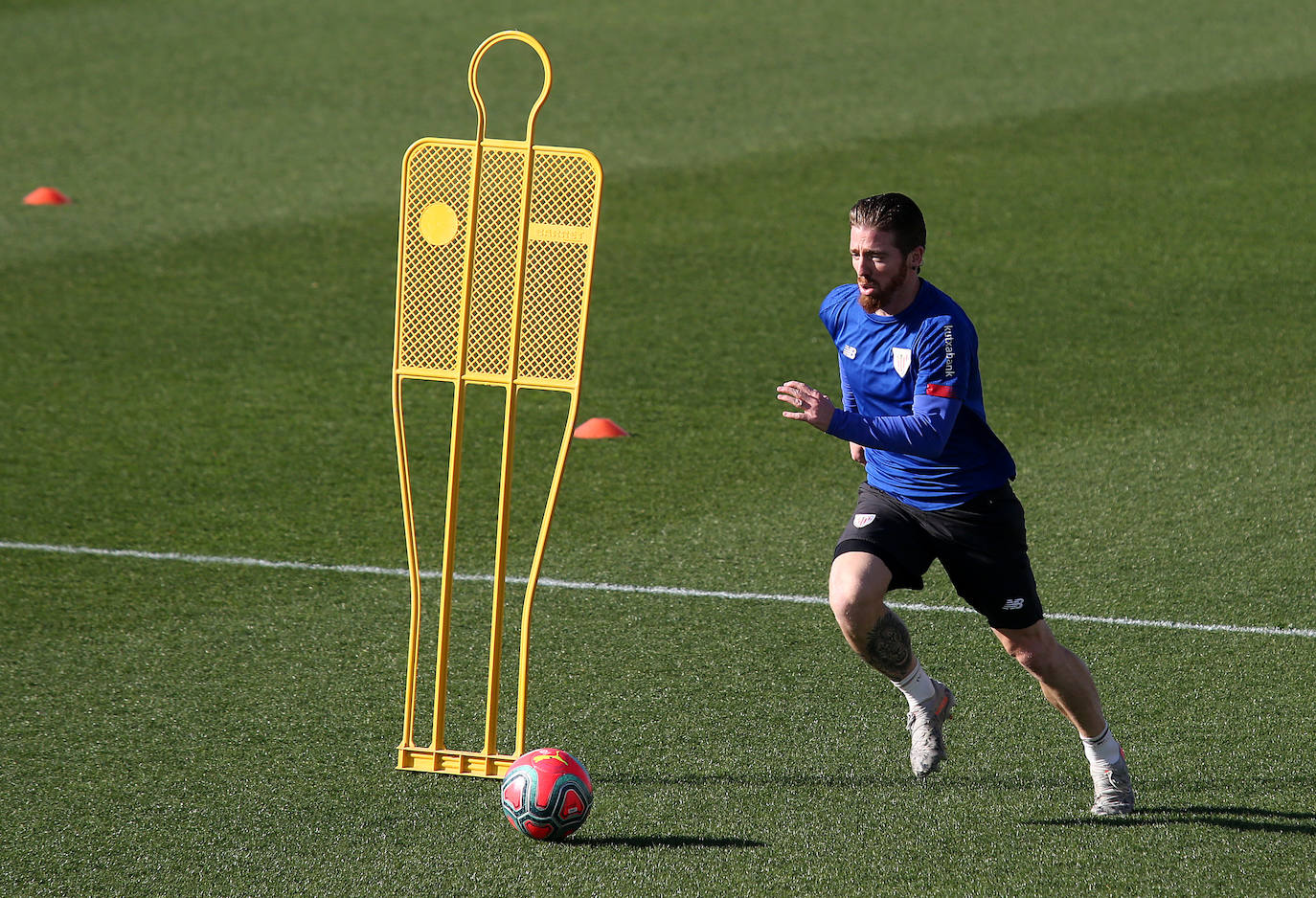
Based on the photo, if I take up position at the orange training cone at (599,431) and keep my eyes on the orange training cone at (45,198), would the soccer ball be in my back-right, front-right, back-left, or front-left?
back-left

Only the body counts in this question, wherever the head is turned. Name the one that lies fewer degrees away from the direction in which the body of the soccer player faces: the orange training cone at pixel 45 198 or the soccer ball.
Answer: the soccer ball

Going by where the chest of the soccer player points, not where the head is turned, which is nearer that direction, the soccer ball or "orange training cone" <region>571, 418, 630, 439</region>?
the soccer ball

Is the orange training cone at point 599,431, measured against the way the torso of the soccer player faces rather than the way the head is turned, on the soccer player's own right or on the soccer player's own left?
on the soccer player's own right

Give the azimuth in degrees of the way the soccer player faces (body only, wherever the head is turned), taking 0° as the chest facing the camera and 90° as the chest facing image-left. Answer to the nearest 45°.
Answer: approximately 45°

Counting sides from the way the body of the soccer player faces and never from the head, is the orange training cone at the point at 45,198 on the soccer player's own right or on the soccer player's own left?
on the soccer player's own right

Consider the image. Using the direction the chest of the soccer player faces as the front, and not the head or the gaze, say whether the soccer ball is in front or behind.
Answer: in front
